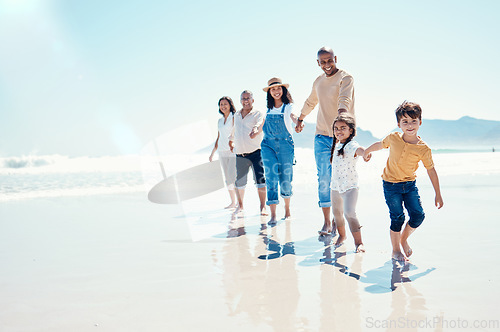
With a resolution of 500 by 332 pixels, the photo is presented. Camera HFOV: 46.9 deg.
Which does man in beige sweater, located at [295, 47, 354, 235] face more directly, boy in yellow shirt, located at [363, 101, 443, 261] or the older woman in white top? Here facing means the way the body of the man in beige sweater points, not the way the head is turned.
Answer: the boy in yellow shirt

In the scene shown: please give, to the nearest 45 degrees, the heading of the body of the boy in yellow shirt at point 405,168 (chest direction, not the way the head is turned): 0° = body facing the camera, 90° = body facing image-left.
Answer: approximately 0°

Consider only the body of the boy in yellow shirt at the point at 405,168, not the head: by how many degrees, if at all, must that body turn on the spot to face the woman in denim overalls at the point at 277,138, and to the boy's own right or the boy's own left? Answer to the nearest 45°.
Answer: approximately 135° to the boy's own right

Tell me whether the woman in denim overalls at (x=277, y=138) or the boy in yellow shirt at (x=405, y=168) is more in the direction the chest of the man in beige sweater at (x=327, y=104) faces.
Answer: the boy in yellow shirt

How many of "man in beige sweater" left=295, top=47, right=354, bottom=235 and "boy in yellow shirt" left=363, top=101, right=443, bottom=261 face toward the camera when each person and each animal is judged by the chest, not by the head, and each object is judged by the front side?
2

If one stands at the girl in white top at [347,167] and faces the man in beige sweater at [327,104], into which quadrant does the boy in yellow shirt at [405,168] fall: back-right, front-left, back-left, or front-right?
back-right

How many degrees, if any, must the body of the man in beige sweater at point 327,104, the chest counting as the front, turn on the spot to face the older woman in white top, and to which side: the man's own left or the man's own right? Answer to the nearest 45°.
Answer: approximately 135° to the man's own right

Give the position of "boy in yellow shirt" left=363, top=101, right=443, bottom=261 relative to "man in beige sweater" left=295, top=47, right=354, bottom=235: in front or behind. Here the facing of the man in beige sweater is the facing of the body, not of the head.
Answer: in front
